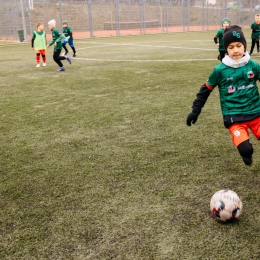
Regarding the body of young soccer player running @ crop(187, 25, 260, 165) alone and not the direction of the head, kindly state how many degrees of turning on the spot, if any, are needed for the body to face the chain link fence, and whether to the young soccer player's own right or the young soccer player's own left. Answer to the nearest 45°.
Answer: approximately 180°

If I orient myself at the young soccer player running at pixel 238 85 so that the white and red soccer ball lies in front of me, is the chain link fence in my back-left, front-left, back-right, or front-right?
back-right

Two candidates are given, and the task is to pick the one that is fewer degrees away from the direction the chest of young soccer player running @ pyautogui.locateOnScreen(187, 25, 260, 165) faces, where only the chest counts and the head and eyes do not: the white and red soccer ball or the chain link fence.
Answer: the white and red soccer ball

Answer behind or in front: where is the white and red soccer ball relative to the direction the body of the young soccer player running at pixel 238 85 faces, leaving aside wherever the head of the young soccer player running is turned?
in front

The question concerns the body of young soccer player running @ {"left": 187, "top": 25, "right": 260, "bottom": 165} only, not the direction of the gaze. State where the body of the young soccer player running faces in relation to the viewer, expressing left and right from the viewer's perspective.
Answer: facing the viewer
